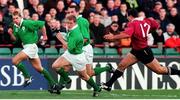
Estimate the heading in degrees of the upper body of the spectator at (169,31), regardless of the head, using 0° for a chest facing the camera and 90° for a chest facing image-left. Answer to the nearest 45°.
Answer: approximately 0°

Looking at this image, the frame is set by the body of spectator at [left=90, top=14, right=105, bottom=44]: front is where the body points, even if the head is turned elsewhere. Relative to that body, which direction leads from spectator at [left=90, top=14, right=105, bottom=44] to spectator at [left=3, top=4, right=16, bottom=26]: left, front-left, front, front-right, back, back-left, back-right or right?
right

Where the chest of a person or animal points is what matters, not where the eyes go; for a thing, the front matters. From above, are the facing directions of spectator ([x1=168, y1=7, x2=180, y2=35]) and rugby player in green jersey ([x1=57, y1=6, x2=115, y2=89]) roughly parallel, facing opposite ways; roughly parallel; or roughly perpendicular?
roughly perpendicular

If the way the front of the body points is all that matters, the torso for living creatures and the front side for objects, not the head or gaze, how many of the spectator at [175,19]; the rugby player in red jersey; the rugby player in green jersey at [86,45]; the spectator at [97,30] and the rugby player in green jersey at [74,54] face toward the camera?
2

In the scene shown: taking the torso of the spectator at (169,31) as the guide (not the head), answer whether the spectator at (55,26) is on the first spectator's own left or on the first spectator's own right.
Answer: on the first spectator's own right
